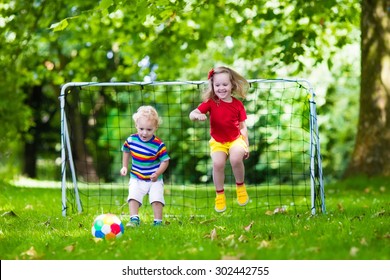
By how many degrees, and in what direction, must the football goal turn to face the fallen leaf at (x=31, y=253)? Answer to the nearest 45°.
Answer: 0° — it already faces it

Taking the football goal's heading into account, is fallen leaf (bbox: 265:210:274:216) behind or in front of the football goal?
in front

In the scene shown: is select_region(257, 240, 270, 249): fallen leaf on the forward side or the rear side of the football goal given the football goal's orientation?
on the forward side

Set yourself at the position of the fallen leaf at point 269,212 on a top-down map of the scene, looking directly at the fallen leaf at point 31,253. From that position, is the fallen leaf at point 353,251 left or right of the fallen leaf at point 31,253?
left

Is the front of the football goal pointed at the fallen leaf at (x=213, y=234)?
yes

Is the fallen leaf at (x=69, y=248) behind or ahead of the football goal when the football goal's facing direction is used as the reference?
ahead

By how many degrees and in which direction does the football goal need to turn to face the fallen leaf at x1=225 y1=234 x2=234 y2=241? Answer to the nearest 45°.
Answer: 0° — it already faces it

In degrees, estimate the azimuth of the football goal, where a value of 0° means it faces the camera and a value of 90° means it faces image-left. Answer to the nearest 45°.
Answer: approximately 0°
